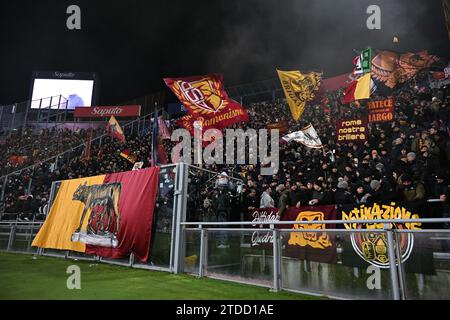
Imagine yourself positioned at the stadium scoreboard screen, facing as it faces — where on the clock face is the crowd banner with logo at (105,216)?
The crowd banner with logo is roughly at 12 o'clock from the stadium scoreboard screen.

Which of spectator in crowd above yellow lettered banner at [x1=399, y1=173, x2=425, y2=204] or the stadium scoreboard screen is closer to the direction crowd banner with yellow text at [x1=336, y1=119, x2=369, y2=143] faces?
the spectator in crowd above yellow lettered banner

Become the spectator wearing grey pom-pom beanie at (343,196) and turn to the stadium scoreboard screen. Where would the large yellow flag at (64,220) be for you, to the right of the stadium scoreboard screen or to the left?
left

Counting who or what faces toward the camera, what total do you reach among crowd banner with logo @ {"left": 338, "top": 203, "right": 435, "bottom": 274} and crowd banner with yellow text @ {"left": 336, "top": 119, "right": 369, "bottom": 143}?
2

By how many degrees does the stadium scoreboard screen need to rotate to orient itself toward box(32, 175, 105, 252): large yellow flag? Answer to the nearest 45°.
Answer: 0° — it already faces it
